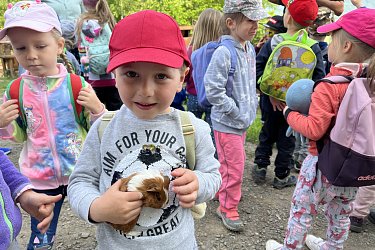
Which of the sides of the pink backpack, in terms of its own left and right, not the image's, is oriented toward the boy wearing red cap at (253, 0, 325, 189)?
back

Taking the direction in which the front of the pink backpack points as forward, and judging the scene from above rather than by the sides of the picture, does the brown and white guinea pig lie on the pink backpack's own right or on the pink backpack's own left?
on the pink backpack's own right

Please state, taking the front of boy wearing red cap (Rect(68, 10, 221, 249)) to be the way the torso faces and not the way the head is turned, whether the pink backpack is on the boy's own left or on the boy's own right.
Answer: on the boy's own left
